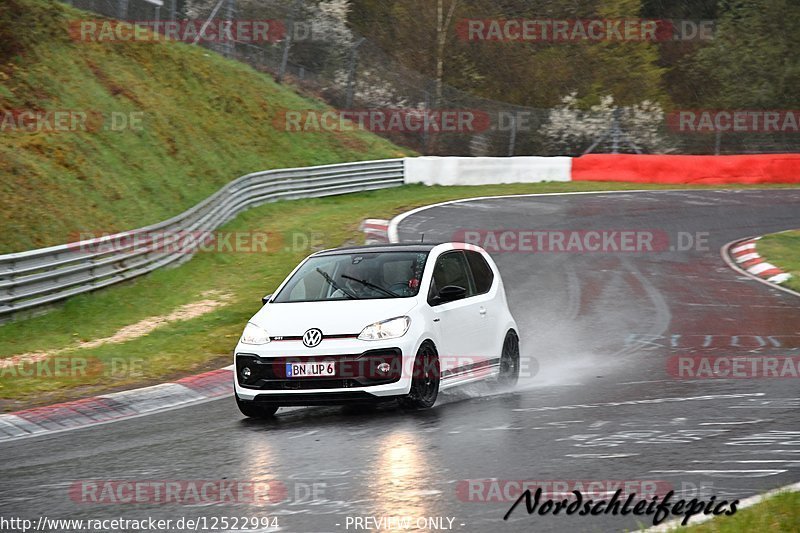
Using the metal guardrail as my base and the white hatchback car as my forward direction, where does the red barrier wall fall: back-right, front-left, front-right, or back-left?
back-left

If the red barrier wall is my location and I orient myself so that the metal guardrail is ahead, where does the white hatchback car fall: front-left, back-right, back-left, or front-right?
front-left

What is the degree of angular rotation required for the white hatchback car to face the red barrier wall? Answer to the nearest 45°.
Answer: approximately 135° to its right

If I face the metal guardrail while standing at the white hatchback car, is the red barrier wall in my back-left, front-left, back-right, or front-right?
front-right

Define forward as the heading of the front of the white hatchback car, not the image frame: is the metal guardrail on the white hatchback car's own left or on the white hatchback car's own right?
on the white hatchback car's own right

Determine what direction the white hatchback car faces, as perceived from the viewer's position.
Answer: facing the viewer and to the left of the viewer

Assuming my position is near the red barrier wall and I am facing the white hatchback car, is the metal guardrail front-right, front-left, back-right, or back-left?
front-right
